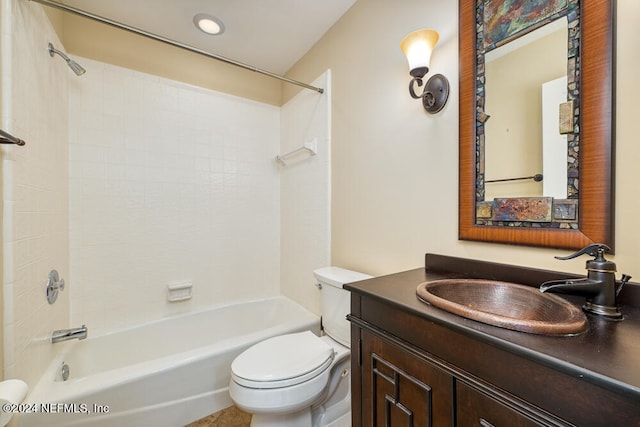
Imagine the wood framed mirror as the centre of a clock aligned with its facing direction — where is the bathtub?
The bathtub is roughly at 1 o'clock from the wood framed mirror.

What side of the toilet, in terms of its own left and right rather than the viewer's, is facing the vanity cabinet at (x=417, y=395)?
left

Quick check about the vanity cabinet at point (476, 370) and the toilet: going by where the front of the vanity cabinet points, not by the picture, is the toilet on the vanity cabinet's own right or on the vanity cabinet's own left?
on the vanity cabinet's own right

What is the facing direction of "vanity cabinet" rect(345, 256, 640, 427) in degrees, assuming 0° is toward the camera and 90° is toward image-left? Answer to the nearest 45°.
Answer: approximately 45°
